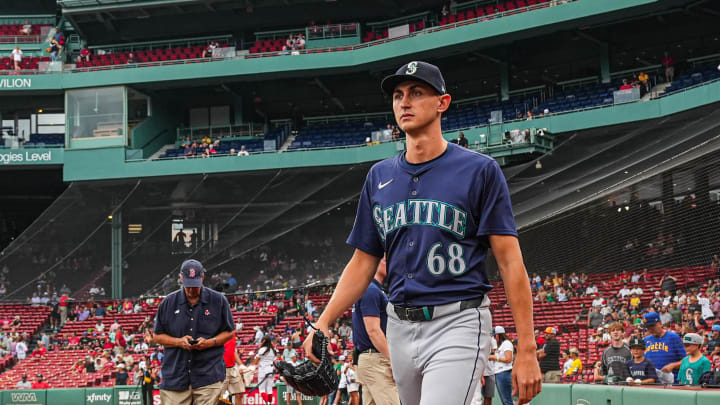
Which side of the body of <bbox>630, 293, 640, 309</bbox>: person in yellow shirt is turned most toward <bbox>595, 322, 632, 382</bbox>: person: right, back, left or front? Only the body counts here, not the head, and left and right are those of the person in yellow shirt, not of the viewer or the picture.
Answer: front

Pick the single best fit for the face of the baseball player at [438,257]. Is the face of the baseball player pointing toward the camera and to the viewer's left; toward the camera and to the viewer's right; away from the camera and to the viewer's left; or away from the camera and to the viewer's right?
toward the camera and to the viewer's left

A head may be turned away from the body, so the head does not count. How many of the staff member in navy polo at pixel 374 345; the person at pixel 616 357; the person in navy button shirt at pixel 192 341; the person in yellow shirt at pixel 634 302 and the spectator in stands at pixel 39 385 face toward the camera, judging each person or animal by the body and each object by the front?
4

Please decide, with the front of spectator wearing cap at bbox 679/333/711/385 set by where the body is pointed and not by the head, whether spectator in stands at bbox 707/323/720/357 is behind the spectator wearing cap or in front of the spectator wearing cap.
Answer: behind

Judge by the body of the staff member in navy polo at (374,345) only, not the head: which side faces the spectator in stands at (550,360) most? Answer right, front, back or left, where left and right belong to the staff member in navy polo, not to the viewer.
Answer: left

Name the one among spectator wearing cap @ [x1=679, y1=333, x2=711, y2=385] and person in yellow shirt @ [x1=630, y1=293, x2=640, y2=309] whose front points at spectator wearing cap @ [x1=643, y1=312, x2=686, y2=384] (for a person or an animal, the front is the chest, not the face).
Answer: the person in yellow shirt

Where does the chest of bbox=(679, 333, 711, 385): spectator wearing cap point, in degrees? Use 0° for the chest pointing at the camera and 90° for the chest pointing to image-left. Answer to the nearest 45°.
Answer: approximately 45°

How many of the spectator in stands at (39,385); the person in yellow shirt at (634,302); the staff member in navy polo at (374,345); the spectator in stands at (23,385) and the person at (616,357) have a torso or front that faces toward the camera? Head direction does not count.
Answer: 4

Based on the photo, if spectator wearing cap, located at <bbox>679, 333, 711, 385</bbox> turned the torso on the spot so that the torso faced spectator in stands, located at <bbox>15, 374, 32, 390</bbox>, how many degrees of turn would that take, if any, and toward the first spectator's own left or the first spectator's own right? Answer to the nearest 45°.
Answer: approximately 90° to the first spectator's own right

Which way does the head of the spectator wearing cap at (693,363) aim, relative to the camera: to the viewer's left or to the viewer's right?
to the viewer's left
